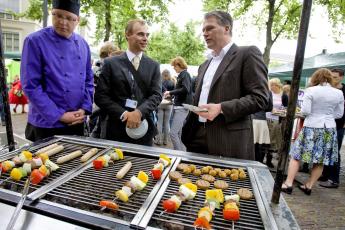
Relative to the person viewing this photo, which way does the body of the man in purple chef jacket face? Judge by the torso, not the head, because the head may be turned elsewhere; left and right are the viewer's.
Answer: facing the viewer and to the right of the viewer

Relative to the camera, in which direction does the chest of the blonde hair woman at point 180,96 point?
to the viewer's left

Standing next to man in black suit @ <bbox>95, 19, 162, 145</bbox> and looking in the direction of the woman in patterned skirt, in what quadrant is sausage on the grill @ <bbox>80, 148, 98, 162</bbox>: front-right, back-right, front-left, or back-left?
back-right

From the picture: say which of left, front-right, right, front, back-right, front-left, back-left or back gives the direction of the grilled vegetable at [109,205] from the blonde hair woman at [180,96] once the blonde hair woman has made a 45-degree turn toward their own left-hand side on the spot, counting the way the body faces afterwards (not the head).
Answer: front-left

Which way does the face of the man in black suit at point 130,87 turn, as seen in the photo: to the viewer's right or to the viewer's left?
to the viewer's right

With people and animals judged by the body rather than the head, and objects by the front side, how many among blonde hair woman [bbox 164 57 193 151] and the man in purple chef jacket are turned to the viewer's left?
1

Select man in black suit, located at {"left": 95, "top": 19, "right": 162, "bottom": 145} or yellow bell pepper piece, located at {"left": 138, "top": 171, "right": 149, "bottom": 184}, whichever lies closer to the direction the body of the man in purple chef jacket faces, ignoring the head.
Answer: the yellow bell pepper piece

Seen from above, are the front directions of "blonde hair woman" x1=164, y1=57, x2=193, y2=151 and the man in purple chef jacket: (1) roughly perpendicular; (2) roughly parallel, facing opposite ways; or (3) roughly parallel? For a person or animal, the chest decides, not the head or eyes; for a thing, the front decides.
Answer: roughly parallel, facing opposite ways

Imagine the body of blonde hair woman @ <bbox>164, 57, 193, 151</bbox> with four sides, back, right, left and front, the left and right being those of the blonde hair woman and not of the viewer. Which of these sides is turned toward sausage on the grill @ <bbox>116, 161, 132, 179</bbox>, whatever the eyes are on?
left

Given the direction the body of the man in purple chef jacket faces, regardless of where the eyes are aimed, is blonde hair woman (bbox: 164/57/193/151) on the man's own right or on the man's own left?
on the man's own left
